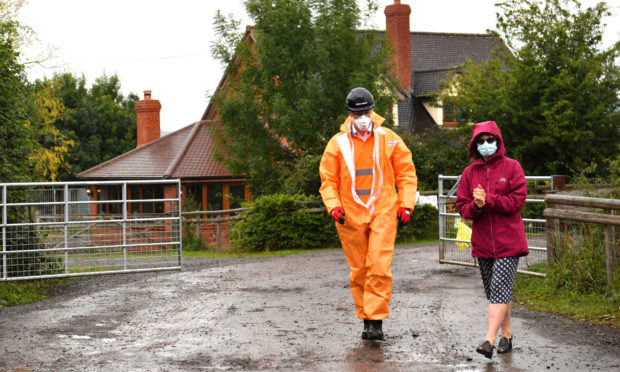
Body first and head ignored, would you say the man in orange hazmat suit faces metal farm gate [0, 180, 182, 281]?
no

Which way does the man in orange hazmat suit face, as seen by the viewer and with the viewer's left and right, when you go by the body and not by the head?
facing the viewer

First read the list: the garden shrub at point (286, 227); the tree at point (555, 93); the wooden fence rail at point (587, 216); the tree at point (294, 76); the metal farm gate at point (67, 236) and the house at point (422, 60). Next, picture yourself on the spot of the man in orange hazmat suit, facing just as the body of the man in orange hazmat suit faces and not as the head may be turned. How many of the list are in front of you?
0

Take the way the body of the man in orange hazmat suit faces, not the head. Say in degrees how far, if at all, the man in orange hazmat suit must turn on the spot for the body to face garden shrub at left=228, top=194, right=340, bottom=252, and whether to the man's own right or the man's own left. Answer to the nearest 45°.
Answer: approximately 180°

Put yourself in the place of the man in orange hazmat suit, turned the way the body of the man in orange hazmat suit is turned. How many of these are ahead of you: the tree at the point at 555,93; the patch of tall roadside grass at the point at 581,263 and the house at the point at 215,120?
0

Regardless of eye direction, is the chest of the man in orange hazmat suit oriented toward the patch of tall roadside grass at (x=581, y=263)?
no

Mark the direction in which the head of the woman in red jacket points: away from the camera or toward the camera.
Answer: toward the camera

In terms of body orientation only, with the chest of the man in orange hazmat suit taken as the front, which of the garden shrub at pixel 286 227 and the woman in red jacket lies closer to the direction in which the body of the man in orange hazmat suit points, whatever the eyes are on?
the woman in red jacket

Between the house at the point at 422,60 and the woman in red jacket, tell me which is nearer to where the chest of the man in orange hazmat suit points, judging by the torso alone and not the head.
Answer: the woman in red jacket

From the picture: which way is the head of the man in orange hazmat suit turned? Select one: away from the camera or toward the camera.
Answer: toward the camera

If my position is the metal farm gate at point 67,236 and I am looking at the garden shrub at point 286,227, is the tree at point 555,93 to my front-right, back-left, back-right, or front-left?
front-right

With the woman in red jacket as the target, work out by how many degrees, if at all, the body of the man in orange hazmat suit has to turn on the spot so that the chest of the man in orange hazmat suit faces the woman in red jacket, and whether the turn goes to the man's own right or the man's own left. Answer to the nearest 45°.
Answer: approximately 45° to the man's own left

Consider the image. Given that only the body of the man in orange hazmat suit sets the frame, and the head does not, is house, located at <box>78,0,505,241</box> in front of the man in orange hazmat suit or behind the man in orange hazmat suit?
behind

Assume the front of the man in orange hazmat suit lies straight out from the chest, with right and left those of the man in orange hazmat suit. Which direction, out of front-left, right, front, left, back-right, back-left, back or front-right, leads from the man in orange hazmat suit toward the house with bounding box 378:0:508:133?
back

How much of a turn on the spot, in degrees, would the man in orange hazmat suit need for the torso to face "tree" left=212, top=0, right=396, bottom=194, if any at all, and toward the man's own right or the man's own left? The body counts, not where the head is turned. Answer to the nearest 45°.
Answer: approximately 180°

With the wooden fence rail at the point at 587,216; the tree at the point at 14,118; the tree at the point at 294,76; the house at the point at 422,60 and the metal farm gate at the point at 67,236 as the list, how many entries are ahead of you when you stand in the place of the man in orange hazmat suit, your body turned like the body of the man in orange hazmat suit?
0

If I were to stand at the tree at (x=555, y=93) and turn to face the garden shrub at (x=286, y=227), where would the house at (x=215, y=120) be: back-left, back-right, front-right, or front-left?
front-right

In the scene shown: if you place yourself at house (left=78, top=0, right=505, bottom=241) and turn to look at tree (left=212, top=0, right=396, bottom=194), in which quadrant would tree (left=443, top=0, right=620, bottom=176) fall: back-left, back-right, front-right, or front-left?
front-left
